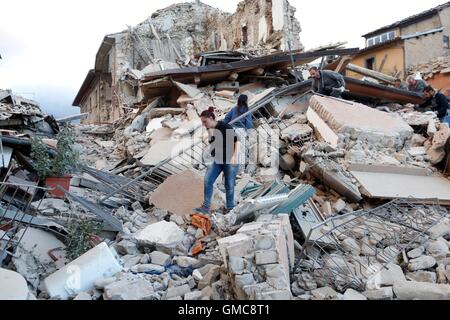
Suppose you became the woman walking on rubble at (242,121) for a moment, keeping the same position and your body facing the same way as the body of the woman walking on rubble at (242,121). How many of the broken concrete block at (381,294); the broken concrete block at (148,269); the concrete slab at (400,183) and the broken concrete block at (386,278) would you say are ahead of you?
0

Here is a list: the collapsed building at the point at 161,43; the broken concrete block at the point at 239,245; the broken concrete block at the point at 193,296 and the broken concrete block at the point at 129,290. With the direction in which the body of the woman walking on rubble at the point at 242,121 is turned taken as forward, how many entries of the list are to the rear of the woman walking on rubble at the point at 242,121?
3

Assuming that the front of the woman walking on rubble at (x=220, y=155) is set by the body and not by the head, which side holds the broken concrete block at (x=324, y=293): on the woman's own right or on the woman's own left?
on the woman's own left

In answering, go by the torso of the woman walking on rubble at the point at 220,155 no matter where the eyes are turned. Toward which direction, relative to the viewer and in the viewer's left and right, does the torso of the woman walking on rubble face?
facing the viewer and to the left of the viewer

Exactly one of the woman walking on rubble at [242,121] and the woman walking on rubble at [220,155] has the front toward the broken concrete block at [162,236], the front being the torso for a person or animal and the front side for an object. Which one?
the woman walking on rubble at [220,155]

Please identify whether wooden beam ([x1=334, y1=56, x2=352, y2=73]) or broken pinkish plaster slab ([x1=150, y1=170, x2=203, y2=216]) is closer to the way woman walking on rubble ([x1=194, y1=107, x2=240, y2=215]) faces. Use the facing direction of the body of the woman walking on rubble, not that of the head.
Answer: the broken pinkish plaster slab

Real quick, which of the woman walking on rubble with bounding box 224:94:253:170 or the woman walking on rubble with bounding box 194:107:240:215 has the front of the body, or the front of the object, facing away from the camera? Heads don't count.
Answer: the woman walking on rubble with bounding box 224:94:253:170

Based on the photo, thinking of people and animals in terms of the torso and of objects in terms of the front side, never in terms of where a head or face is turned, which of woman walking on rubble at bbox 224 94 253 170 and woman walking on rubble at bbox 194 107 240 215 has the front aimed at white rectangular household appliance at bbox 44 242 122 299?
woman walking on rubble at bbox 194 107 240 215

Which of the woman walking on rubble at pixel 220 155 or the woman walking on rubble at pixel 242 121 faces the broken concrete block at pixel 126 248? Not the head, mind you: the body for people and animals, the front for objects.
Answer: the woman walking on rubble at pixel 220 155

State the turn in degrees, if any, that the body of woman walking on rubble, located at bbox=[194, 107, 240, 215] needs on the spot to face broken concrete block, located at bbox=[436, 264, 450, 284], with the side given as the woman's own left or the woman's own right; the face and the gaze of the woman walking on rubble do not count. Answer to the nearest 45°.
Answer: approximately 90° to the woman's own left

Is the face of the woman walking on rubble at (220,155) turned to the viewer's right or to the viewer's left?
to the viewer's left

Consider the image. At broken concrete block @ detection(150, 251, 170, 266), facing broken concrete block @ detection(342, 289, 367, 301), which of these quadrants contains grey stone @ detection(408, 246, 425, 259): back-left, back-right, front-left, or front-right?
front-left

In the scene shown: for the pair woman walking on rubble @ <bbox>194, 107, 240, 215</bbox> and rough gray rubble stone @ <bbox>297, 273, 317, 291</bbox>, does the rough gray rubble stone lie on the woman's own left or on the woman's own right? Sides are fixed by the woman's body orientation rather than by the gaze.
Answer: on the woman's own left

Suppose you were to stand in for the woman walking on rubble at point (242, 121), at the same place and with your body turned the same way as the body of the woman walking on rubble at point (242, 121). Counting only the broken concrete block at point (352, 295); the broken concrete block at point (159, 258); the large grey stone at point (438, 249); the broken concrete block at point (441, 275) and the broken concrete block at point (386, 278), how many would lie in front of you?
0

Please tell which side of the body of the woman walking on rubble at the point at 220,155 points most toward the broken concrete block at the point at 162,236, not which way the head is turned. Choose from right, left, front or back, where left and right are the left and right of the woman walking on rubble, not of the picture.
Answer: front

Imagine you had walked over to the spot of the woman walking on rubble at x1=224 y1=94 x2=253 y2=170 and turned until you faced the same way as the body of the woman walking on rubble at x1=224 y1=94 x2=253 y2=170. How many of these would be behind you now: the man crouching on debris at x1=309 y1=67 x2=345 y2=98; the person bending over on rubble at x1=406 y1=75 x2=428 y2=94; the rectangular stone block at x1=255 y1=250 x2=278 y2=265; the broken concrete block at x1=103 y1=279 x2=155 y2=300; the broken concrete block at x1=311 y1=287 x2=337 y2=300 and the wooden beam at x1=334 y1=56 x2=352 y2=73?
3

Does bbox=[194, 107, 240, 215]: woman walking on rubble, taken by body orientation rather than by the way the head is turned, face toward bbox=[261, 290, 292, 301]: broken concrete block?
no

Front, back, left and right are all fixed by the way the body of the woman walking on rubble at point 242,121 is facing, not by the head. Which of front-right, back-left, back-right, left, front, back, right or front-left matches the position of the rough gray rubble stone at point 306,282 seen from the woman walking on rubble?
back

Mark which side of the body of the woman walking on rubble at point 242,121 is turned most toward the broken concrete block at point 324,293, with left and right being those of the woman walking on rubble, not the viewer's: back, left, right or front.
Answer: back

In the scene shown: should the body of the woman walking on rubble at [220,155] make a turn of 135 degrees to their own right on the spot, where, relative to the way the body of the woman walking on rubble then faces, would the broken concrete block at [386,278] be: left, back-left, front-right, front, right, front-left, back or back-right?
back-right

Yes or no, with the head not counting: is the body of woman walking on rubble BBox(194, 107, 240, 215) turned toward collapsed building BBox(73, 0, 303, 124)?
no

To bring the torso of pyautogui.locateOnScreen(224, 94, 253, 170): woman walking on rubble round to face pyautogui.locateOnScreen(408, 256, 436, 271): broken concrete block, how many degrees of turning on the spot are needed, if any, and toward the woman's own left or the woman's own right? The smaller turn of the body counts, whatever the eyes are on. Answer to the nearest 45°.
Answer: approximately 135° to the woman's own right

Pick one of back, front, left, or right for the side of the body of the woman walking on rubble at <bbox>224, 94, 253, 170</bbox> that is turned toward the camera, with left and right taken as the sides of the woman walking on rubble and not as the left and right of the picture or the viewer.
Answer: back
